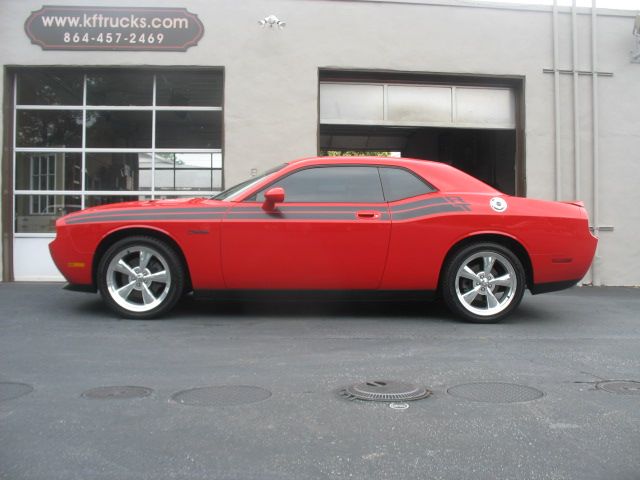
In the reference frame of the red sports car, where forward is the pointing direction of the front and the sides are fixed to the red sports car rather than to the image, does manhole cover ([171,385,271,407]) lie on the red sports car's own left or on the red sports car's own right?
on the red sports car's own left

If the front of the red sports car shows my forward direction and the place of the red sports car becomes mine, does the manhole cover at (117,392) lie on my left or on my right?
on my left

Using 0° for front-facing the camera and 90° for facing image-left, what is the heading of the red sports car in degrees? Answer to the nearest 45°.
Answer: approximately 90°

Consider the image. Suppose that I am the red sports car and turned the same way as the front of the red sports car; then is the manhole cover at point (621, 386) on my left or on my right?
on my left

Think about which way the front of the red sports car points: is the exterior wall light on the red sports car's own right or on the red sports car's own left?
on the red sports car's own right

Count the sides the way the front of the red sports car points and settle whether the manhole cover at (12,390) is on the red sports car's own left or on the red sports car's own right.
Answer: on the red sports car's own left
